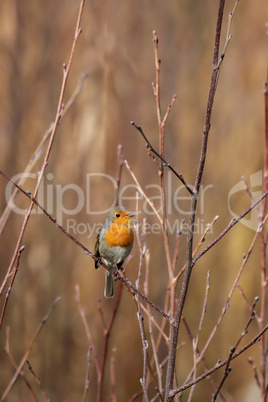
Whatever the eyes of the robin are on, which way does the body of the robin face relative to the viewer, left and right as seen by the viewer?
facing the viewer and to the right of the viewer
